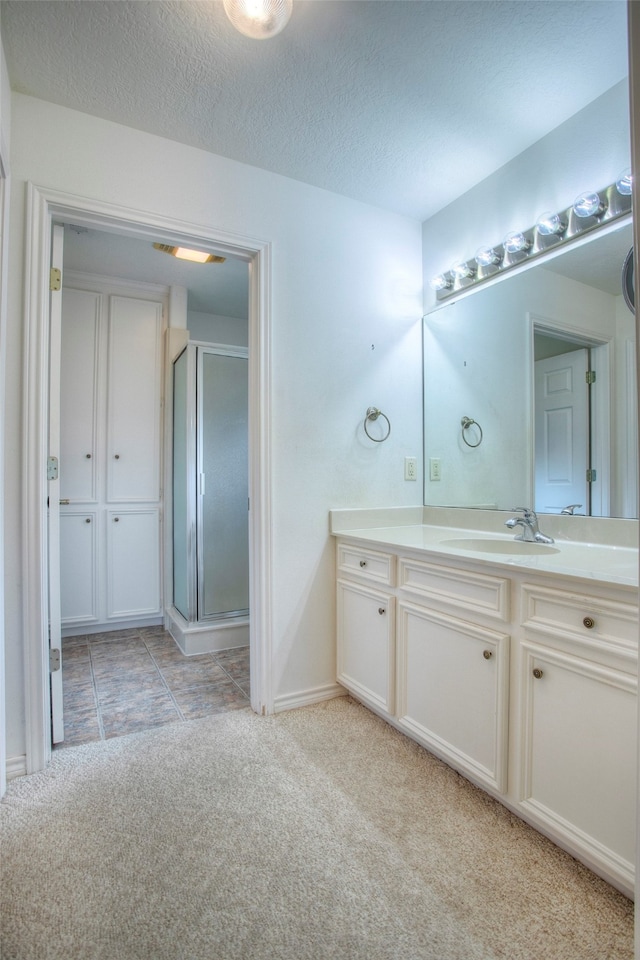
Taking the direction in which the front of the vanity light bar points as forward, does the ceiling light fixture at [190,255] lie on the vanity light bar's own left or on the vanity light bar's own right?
on the vanity light bar's own right

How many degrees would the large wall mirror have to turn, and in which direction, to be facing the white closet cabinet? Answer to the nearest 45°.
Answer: approximately 45° to its right

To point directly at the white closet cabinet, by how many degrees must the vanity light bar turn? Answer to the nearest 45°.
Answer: approximately 45° to its right

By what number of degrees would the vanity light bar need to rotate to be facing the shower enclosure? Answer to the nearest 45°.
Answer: approximately 45° to its right

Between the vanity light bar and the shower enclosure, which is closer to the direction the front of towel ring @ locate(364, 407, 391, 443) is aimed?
the vanity light bar

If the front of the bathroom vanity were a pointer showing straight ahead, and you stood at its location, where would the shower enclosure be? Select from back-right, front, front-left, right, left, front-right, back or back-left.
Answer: right
